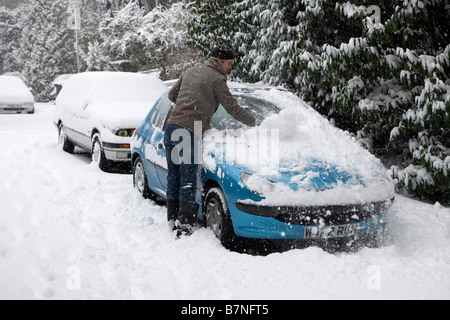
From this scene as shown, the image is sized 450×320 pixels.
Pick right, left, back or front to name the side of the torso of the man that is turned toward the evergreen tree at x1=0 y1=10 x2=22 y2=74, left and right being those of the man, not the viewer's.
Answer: left

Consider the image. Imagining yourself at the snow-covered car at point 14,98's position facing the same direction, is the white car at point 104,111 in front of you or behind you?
in front

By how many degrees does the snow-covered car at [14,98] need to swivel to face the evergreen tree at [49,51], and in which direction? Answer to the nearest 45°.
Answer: approximately 135° to its left

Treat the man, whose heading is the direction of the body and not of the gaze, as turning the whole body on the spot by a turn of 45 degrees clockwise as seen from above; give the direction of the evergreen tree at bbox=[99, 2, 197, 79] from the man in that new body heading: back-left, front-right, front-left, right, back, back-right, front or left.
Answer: left

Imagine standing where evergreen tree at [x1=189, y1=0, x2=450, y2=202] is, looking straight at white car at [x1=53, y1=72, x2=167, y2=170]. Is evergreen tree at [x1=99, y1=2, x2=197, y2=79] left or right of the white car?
right

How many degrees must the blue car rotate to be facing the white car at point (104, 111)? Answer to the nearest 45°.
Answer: approximately 180°

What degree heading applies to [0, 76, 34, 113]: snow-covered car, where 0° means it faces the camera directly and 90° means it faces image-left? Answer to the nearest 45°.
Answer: approximately 315°

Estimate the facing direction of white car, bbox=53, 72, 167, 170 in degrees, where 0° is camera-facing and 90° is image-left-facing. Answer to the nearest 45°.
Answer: approximately 315°

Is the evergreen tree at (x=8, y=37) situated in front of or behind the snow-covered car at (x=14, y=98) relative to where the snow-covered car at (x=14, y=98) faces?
behind

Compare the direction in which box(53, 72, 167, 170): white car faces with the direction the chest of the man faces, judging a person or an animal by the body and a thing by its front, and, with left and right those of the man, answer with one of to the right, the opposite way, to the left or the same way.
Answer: to the right

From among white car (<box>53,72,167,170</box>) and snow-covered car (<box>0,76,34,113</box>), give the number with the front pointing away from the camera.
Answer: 0

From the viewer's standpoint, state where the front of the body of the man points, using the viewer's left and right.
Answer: facing away from the viewer and to the right of the viewer

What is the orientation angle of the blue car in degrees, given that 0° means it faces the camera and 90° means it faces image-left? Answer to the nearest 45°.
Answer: approximately 315°

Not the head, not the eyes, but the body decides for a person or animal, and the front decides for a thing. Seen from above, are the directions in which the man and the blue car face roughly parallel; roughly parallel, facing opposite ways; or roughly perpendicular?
roughly perpendicular
